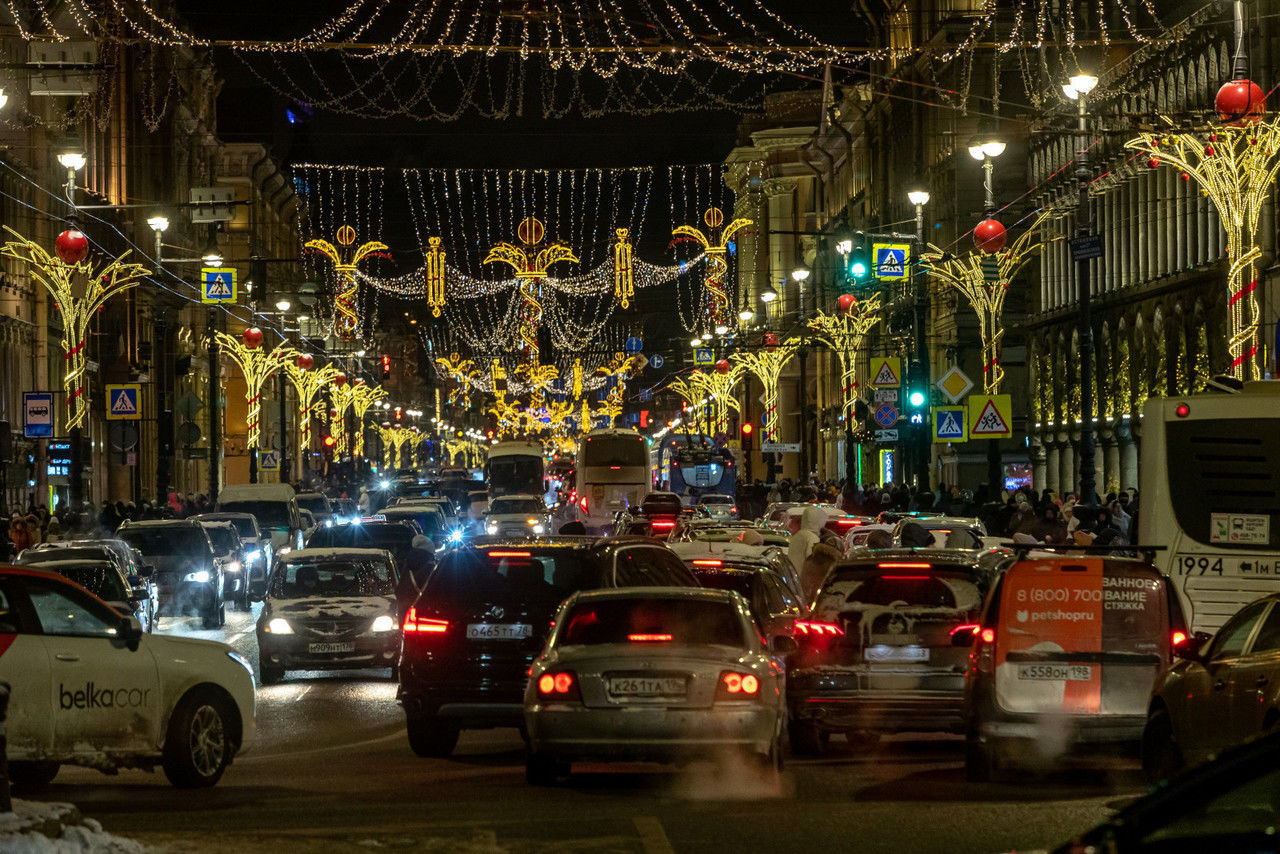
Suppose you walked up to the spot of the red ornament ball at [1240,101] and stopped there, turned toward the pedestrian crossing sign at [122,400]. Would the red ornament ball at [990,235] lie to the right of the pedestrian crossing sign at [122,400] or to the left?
right

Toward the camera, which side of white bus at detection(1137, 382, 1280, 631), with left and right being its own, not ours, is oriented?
back

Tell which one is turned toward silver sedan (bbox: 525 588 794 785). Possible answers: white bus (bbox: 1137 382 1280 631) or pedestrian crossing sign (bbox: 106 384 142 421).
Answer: the pedestrian crossing sign

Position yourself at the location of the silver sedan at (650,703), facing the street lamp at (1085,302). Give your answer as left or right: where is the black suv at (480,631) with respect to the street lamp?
left

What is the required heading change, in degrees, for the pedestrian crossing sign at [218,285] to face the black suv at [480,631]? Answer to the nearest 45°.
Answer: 0° — it already faces it

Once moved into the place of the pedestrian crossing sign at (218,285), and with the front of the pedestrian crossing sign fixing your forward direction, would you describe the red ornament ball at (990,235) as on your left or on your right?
on your left

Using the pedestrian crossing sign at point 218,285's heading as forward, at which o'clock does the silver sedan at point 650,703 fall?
The silver sedan is roughly at 12 o'clock from the pedestrian crossing sign.

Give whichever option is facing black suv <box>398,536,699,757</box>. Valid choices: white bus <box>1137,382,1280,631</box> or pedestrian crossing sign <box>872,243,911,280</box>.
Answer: the pedestrian crossing sign

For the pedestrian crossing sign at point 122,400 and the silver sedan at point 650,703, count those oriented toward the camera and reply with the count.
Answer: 1

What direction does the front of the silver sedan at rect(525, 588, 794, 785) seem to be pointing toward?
away from the camera
